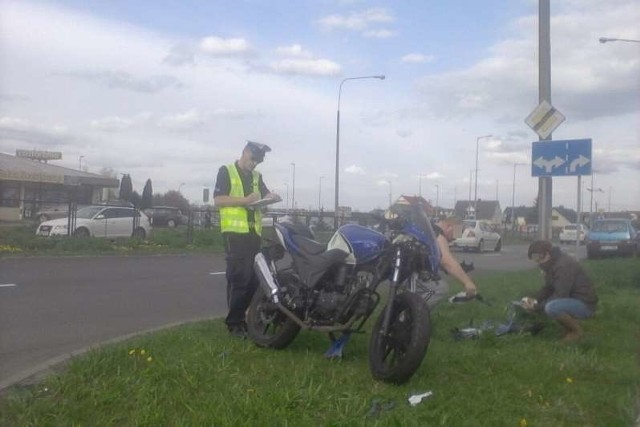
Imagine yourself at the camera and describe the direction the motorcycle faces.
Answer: facing the viewer and to the right of the viewer

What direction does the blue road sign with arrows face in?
toward the camera

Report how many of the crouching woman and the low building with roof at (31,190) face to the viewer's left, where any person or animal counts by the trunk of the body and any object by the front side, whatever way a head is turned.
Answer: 1

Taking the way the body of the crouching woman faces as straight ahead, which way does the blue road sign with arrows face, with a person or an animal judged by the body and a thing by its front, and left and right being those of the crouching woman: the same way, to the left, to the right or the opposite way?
to the left

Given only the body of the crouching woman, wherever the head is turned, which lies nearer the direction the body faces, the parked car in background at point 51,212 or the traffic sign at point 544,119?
the parked car in background

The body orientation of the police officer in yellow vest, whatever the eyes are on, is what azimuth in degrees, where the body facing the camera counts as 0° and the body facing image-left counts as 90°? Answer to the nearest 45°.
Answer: approximately 315°

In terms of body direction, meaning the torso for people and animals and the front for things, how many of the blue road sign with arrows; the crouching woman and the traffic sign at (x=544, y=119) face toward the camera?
2

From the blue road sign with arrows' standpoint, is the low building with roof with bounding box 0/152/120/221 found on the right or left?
on its right

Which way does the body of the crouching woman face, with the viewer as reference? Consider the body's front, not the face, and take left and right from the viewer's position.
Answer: facing to the left of the viewer

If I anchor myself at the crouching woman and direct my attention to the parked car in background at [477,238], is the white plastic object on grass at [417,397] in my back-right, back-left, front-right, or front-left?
back-left

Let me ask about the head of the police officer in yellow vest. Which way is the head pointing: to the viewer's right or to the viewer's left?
to the viewer's right

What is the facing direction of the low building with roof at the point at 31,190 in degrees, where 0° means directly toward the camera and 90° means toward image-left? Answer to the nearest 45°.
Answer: approximately 315°

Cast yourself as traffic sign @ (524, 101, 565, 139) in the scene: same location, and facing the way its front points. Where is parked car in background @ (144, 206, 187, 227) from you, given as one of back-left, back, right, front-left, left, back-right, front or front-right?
back-right

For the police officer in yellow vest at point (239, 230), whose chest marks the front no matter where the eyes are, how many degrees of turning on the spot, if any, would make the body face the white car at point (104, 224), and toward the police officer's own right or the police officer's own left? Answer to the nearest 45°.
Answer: approximately 135° to the police officer's own left
